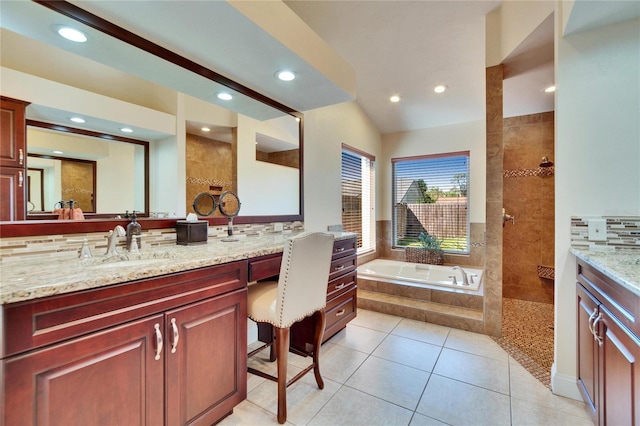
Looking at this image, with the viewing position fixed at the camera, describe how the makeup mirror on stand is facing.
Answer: facing the viewer and to the right of the viewer

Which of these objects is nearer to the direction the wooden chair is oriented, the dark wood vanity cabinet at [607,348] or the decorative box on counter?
the decorative box on counter

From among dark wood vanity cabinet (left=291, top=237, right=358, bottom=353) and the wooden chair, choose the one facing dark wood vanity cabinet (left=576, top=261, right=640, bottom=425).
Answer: dark wood vanity cabinet (left=291, top=237, right=358, bottom=353)

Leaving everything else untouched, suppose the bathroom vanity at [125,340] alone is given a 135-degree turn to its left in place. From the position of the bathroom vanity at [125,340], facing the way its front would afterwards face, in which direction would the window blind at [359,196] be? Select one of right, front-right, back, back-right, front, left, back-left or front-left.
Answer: front-right

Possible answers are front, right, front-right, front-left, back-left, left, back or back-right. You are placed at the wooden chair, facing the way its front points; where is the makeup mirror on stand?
front

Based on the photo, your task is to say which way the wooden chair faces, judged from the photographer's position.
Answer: facing away from the viewer and to the left of the viewer

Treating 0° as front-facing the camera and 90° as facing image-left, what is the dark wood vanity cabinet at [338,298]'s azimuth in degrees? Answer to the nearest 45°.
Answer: approximately 315°

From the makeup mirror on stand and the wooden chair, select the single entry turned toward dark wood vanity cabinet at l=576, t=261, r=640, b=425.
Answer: the makeup mirror on stand

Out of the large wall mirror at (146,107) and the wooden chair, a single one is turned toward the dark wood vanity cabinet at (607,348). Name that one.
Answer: the large wall mirror

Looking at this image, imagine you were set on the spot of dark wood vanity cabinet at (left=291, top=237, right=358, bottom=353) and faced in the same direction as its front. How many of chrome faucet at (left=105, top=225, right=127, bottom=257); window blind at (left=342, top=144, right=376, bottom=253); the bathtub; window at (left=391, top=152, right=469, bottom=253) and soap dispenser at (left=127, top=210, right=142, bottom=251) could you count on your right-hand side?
2

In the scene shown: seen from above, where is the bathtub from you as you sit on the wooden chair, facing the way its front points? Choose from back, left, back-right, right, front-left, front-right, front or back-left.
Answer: right
